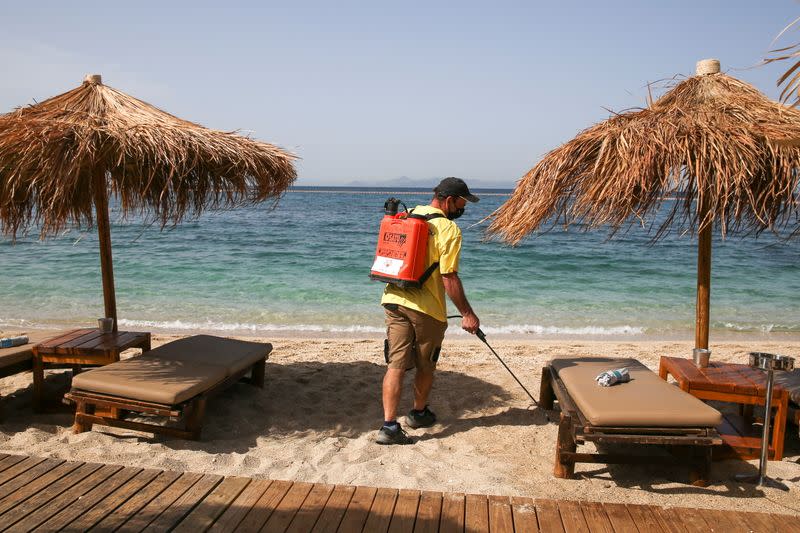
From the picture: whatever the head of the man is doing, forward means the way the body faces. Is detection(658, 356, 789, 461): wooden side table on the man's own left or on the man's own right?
on the man's own right

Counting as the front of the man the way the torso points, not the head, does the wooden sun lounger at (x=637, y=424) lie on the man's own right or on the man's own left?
on the man's own right

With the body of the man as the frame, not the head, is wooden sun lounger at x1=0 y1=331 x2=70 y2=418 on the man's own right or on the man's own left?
on the man's own left

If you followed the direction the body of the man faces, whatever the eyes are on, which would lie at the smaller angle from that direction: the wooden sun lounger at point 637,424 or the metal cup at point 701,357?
the metal cup

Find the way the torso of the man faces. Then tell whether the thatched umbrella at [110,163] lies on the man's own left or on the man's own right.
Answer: on the man's own left

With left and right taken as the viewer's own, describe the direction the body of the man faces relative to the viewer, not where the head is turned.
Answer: facing away from the viewer and to the right of the viewer

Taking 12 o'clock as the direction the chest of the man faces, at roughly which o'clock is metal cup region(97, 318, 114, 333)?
The metal cup is roughly at 8 o'clock from the man.

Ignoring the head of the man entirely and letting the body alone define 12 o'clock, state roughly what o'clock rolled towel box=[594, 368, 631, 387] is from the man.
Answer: The rolled towel is roughly at 2 o'clock from the man.

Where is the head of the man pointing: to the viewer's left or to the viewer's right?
to the viewer's right
